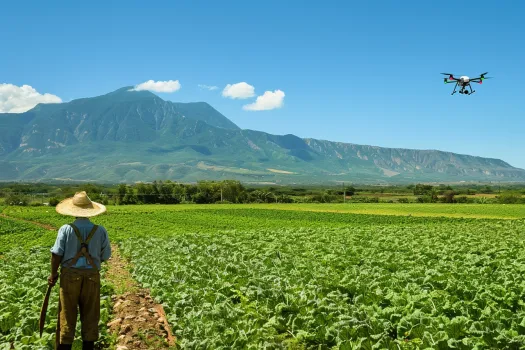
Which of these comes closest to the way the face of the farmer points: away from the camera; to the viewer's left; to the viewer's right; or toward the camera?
away from the camera

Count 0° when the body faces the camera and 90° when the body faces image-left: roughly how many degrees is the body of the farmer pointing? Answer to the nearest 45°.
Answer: approximately 180°
